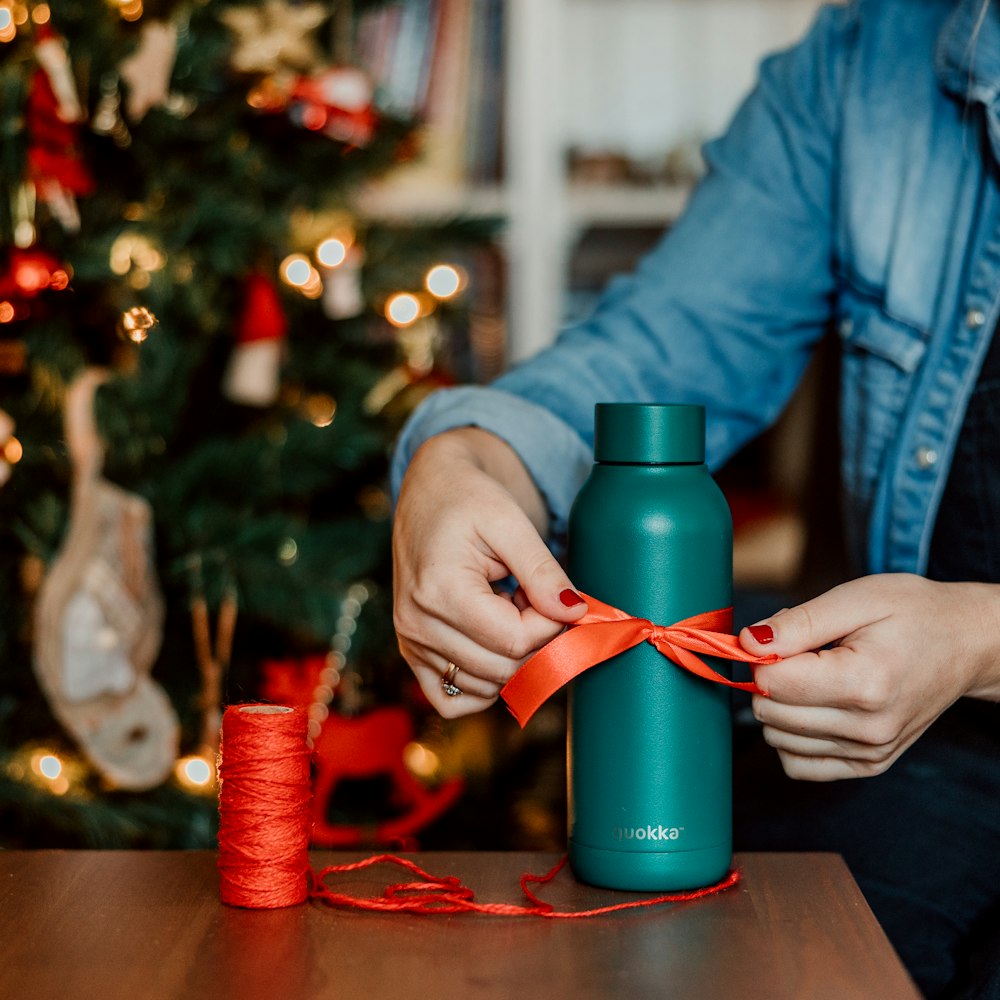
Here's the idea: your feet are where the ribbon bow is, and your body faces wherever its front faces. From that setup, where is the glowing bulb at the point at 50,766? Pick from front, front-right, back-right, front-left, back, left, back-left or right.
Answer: back-right

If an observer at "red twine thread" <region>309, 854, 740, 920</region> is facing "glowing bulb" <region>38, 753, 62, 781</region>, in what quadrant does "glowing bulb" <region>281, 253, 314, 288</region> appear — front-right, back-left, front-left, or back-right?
front-right

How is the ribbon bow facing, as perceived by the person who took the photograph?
facing the viewer

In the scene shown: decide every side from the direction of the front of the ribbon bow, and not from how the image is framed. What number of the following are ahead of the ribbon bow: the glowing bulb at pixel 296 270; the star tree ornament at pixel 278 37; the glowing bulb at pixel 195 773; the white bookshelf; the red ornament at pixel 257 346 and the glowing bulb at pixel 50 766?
0

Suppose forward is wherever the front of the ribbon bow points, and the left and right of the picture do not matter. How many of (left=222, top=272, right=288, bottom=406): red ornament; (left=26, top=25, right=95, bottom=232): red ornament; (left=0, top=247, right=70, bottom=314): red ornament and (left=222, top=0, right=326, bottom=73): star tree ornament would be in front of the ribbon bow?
0

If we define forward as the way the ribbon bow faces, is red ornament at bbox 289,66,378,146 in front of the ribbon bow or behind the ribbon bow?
behind

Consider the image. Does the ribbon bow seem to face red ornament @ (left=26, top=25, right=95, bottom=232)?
no

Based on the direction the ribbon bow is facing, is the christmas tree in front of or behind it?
behind

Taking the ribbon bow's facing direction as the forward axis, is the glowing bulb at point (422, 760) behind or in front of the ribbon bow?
behind

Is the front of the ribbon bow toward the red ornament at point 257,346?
no

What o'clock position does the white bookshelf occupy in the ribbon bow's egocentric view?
The white bookshelf is roughly at 6 o'clock from the ribbon bow.

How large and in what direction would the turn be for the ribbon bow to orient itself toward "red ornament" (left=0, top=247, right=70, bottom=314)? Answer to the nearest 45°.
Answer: approximately 135° to its right
